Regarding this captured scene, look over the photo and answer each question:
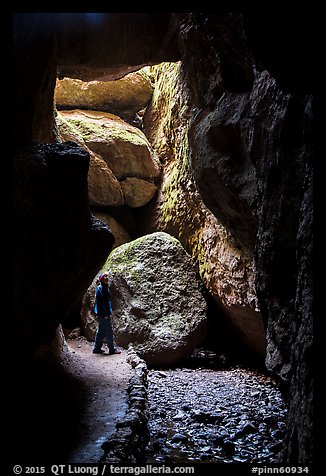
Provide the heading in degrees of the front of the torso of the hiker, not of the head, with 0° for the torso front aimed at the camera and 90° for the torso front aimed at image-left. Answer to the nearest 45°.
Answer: approximately 270°

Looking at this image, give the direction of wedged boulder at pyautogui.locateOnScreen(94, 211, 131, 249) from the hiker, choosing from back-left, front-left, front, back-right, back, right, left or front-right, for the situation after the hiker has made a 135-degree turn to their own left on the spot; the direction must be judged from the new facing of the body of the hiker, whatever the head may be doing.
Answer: front-right

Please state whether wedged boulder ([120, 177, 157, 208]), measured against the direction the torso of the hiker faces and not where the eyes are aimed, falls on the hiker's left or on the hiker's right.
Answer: on the hiker's left
